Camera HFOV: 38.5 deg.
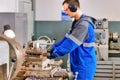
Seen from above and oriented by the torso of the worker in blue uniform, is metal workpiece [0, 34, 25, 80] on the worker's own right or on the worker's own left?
on the worker's own left

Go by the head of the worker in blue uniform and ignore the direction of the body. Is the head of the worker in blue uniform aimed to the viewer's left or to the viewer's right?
to the viewer's left

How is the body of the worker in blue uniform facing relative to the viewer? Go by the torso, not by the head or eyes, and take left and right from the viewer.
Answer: facing to the left of the viewer
